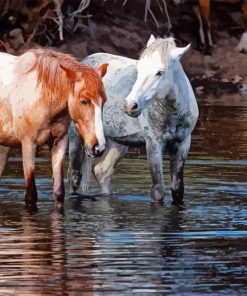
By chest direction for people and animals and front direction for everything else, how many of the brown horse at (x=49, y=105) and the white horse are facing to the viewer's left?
0

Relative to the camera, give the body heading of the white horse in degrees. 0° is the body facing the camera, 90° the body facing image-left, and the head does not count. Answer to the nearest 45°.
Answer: approximately 315°

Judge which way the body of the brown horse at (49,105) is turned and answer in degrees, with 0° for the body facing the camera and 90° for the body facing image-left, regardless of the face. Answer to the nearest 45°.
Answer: approximately 315°

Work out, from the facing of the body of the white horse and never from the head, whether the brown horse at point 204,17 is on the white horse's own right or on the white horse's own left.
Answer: on the white horse's own left

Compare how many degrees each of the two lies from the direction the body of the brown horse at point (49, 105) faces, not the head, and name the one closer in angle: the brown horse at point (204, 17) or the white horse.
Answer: the white horse
